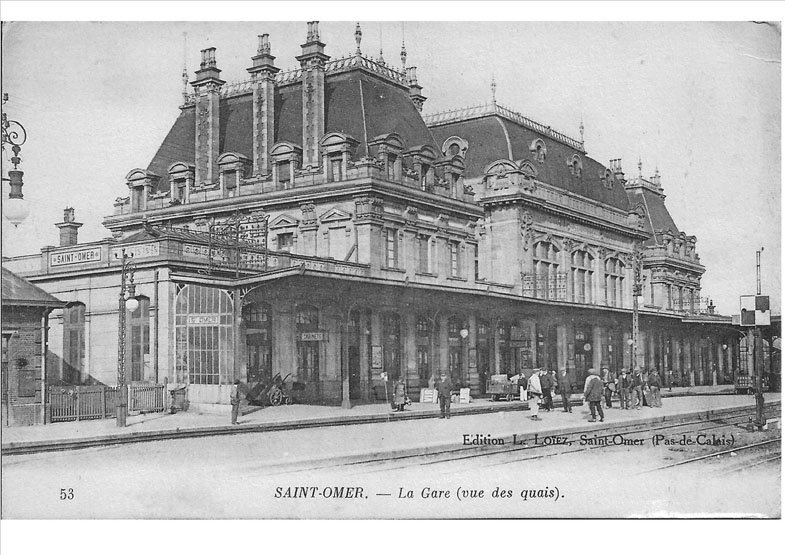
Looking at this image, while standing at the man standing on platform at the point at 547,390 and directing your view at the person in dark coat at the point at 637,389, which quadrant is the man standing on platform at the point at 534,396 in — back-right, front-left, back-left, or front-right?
back-right

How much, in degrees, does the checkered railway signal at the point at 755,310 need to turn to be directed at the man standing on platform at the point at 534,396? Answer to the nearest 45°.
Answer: approximately 135° to its right

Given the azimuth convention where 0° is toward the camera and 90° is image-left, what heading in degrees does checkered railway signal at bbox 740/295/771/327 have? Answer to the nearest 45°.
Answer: approximately 0°

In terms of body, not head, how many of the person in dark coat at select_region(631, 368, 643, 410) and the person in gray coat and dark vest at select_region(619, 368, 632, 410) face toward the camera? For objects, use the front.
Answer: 2

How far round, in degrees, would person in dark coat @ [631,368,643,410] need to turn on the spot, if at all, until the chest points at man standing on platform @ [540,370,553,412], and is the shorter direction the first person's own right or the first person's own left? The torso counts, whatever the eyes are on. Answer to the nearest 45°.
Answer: approximately 45° to the first person's own right

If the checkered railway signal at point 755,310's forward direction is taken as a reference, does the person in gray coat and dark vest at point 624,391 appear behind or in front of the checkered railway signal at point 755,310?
behind

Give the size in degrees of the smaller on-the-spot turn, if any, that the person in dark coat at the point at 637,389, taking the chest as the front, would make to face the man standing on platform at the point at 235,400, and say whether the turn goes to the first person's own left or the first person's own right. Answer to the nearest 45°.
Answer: approximately 45° to the first person's own right
